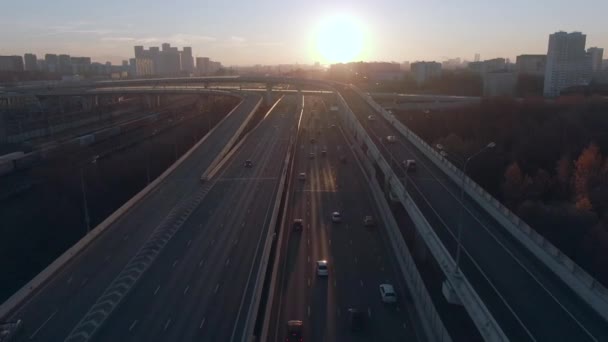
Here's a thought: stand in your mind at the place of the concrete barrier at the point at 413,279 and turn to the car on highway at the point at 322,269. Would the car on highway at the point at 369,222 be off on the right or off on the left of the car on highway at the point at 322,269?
right

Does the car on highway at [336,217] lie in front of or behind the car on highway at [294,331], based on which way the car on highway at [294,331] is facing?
in front

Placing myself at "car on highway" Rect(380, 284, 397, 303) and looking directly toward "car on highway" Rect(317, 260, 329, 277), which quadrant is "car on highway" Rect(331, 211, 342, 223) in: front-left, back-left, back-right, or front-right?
front-right

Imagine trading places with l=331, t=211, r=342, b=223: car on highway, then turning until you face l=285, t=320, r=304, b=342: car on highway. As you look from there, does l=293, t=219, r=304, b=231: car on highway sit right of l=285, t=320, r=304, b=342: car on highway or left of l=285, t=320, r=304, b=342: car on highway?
right

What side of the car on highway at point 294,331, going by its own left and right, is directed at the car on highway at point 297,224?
front

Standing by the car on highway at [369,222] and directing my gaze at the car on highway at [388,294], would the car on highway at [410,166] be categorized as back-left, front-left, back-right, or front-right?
back-left

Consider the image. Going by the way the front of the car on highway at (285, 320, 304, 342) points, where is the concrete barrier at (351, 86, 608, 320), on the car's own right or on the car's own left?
on the car's own right

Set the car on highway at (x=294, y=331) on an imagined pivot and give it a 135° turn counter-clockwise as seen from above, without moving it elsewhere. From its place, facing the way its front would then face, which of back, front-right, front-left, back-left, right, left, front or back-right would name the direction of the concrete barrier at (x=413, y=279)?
back

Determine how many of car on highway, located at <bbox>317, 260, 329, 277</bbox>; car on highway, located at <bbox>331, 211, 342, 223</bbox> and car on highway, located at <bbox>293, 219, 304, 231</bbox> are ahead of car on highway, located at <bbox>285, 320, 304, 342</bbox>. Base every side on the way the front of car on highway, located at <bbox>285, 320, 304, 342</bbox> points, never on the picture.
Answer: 3

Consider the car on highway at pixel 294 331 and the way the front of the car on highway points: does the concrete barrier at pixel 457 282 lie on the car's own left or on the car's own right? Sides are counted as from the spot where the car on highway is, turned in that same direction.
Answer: on the car's own right

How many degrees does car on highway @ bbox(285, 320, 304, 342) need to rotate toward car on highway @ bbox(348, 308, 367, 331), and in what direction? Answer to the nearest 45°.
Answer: approximately 90° to its right
